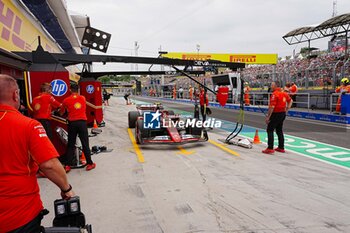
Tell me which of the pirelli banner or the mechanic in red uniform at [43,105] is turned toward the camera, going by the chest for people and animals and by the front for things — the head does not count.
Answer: the pirelli banner

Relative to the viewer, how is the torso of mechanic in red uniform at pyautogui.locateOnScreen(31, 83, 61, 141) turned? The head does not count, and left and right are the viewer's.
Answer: facing away from the viewer and to the right of the viewer

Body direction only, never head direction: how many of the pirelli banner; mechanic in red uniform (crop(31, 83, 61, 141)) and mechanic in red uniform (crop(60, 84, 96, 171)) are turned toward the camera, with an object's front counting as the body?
1

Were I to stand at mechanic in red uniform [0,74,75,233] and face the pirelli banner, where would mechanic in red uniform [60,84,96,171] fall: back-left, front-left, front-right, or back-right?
front-left

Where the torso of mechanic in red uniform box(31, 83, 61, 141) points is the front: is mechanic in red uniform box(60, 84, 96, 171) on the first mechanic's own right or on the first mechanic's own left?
on the first mechanic's own right

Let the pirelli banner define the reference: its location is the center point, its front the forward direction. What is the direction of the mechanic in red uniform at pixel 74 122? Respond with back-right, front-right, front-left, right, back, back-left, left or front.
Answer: front

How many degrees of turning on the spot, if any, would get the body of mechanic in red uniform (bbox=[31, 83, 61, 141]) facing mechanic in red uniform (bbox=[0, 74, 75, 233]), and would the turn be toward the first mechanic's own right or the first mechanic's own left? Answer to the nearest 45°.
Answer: approximately 135° to the first mechanic's own right

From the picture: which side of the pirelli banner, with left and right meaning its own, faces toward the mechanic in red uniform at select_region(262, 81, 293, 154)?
front

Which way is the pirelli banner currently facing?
toward the camera

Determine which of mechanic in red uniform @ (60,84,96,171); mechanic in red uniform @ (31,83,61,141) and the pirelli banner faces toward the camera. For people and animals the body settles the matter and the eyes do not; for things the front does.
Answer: the pirelli banner

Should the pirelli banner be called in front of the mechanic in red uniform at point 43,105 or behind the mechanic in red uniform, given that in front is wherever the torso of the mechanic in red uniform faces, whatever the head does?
in front
